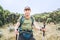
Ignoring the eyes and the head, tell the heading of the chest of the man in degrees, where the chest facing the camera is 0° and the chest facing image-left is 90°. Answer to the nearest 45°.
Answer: approximately 0°
